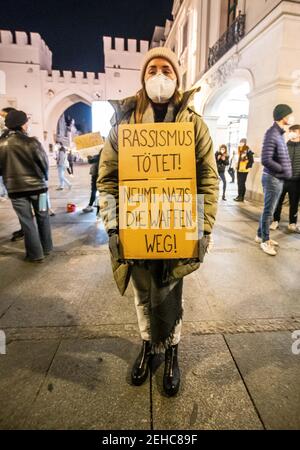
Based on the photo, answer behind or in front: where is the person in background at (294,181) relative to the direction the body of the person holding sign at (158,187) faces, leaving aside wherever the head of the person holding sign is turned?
behind

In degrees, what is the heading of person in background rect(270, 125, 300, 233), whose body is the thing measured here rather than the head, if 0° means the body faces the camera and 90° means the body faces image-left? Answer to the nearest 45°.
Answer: approximately 45°

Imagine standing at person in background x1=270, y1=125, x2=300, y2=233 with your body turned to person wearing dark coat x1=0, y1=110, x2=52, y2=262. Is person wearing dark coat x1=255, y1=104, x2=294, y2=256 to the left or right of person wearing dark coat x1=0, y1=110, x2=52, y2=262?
left

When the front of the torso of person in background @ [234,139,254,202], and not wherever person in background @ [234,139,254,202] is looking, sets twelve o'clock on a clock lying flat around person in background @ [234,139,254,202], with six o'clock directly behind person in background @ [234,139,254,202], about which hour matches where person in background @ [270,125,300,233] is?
person in background @ [270,125,300,233] is roughly at 10 o'clock from person in background @ [234,139,254,202].

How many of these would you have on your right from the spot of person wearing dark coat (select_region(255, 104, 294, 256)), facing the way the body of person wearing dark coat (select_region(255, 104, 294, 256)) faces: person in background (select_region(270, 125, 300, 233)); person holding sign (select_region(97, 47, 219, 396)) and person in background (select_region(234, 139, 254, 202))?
1

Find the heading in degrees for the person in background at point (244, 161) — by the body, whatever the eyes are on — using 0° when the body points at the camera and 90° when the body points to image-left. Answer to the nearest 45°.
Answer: approximately 45°

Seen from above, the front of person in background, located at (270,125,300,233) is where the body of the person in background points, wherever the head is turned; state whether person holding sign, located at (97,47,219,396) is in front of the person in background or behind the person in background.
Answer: in front
